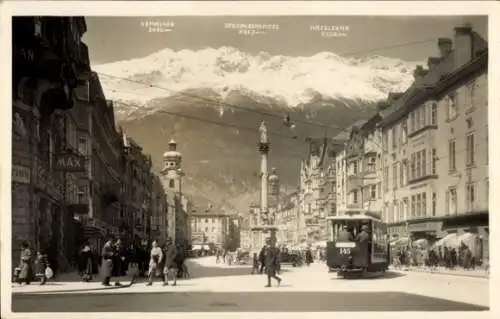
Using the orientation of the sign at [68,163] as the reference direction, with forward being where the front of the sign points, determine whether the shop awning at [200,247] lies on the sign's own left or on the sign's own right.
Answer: on the sign's own left
